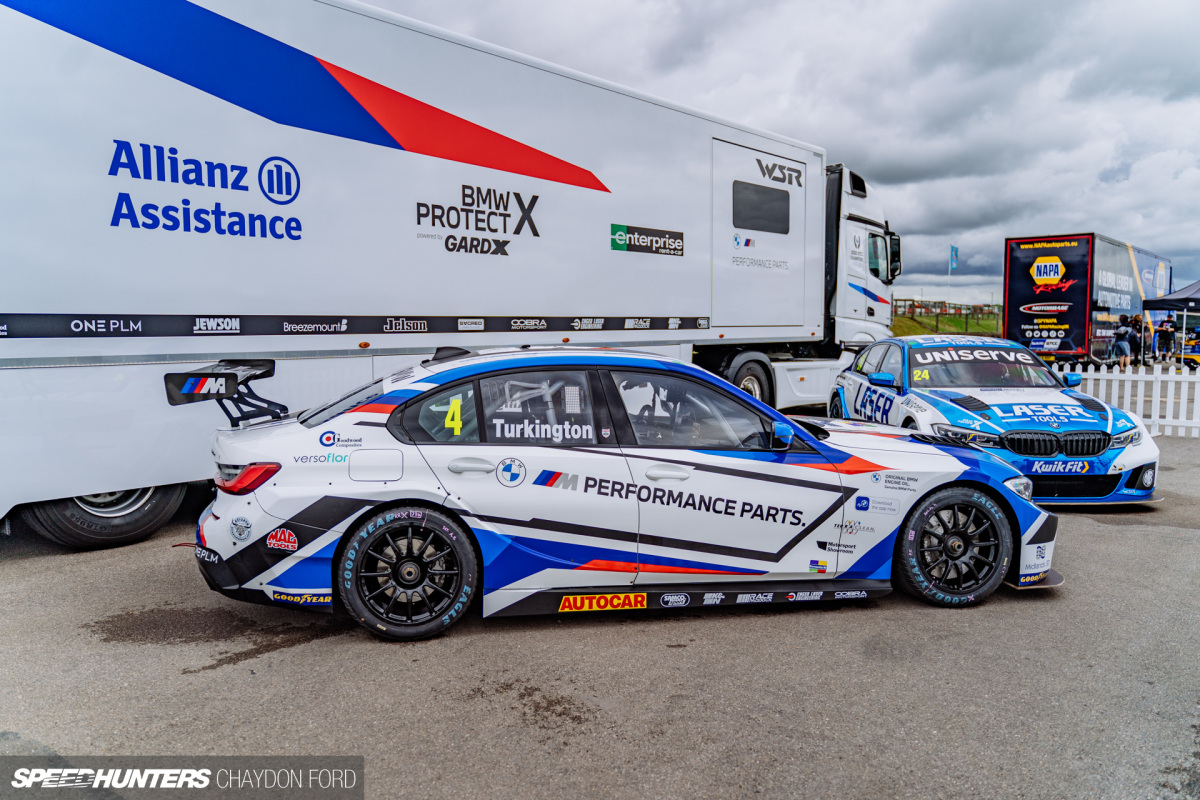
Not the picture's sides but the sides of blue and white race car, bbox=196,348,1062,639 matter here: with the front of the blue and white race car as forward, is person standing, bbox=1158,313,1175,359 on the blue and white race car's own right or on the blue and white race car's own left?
on the blue and white race car's own left

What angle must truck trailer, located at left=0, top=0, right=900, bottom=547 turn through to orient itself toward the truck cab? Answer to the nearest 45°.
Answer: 0° — it already faces it

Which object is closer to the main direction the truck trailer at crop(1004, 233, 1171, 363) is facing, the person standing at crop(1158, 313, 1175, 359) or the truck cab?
the person standing

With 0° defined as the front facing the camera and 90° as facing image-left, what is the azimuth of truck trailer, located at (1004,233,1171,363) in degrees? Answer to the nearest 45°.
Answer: approximately 225°

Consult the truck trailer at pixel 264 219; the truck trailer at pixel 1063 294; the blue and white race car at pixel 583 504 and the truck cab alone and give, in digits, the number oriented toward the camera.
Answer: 0

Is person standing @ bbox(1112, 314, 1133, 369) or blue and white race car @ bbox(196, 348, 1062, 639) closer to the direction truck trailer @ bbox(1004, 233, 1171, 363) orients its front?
the person standing

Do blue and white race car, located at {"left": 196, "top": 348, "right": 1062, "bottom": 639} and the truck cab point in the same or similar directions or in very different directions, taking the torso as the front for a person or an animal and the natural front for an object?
same or similar directions

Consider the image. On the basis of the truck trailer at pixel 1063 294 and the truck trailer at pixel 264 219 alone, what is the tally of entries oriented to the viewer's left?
0

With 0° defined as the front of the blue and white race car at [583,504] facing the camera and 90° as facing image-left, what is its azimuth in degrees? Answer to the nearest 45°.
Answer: approximately 270°

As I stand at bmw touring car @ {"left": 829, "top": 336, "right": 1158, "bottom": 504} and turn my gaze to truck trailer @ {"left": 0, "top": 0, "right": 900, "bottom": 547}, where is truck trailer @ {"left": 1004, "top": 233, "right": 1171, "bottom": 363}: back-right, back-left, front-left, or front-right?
back-right

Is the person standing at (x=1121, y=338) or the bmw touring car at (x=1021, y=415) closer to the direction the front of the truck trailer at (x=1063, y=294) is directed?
the person standing

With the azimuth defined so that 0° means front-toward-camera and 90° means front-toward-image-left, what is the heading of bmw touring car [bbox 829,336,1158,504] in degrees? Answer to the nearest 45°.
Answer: approximately 315°

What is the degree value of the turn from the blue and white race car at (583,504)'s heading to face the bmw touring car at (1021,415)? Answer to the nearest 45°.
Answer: approximately 45° to its left

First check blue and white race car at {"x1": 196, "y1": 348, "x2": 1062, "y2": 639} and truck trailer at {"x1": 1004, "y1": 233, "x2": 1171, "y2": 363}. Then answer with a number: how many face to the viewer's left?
0

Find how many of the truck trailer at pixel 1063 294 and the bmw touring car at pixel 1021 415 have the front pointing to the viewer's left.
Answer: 0

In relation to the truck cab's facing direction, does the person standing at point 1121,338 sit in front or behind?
in front

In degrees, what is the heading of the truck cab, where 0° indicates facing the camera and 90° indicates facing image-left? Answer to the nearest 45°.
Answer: approximately 225°

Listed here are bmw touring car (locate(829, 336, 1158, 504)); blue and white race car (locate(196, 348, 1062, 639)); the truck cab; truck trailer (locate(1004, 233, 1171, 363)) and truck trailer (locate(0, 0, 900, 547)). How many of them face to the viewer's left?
0

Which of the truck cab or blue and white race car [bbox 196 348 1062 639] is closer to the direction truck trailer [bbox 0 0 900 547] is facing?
the truck cab
